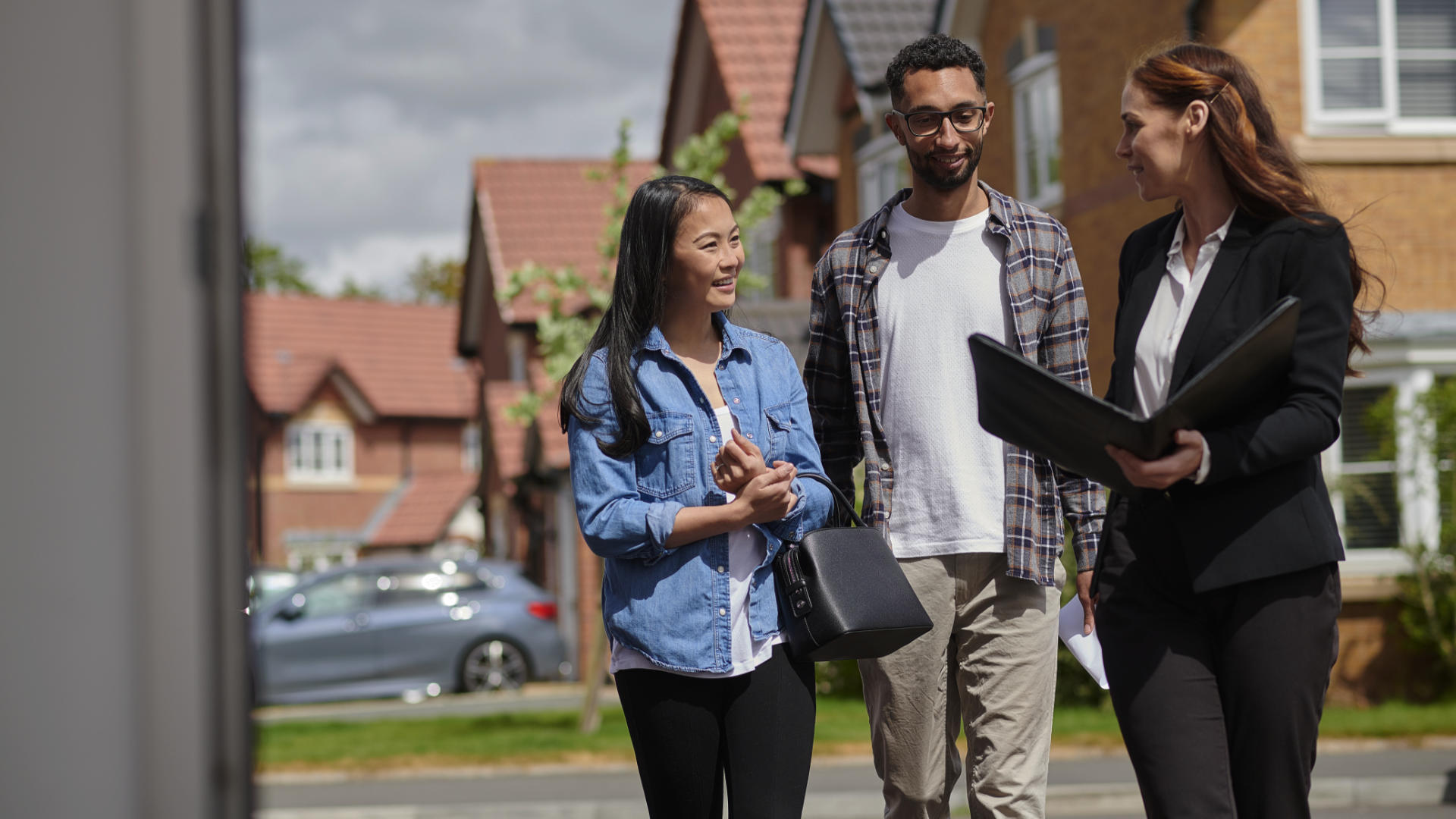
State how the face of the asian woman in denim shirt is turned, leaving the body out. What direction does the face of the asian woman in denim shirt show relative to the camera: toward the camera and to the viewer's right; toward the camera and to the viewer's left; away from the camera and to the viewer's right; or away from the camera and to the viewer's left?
toward the camera and to the viewer's right

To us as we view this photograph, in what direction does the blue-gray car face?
facing to the left of the viewer

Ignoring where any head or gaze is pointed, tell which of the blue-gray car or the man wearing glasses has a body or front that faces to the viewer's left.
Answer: the blue-gray car

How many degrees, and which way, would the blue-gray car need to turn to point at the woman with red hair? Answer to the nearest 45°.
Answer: approximately 90° to its left

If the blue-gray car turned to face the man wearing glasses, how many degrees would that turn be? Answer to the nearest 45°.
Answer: approximately 90° to its left

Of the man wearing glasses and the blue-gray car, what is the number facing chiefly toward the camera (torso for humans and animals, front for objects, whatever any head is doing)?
1

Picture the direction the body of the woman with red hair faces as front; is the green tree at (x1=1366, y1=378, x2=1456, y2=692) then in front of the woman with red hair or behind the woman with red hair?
behind

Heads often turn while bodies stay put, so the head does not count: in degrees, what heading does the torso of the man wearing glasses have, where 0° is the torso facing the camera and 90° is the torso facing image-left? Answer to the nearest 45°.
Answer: approximately 0°

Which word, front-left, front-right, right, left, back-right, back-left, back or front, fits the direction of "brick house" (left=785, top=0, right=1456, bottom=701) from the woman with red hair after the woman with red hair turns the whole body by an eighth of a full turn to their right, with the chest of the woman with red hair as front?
right

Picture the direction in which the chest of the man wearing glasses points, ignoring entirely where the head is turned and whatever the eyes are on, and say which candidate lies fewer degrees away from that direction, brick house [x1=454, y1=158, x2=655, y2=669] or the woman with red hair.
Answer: the woman with red hair

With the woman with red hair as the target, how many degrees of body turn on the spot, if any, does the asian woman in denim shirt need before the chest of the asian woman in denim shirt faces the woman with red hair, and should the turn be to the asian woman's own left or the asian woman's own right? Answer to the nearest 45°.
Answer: approximately 45° to the asian woman's own left

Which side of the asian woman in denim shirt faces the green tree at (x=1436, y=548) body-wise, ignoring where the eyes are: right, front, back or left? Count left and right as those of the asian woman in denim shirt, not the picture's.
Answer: left

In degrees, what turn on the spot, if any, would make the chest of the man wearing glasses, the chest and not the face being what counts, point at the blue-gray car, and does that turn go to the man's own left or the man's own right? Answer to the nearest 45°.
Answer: approximately 135° to the man's own right

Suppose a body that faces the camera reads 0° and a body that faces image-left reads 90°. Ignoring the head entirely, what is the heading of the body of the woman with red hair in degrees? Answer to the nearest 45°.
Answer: approximately 45°

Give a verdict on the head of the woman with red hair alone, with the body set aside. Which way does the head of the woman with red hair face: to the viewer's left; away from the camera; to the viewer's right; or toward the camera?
to the viewer's left

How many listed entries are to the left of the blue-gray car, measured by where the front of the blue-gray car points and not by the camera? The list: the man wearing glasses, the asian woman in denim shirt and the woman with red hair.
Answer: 3

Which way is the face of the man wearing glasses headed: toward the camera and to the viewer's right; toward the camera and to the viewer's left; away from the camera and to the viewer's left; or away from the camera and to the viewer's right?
toward the camera and to the viewer's right

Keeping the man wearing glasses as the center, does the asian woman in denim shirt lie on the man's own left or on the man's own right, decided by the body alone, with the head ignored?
on the man's own right
